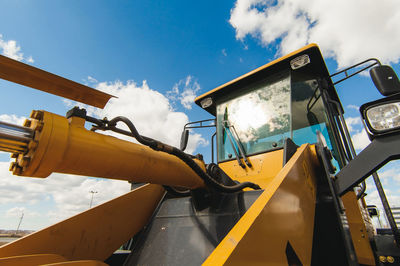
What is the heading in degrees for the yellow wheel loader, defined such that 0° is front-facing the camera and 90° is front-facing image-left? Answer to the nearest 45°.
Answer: approximately 45°
